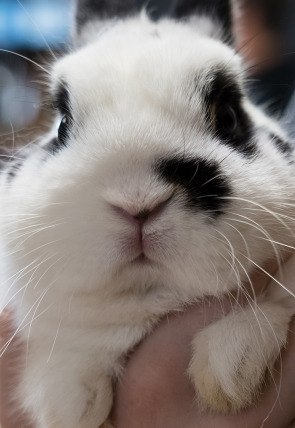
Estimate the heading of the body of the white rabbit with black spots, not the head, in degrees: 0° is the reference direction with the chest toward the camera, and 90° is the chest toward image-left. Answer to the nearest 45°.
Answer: approximately 0°
